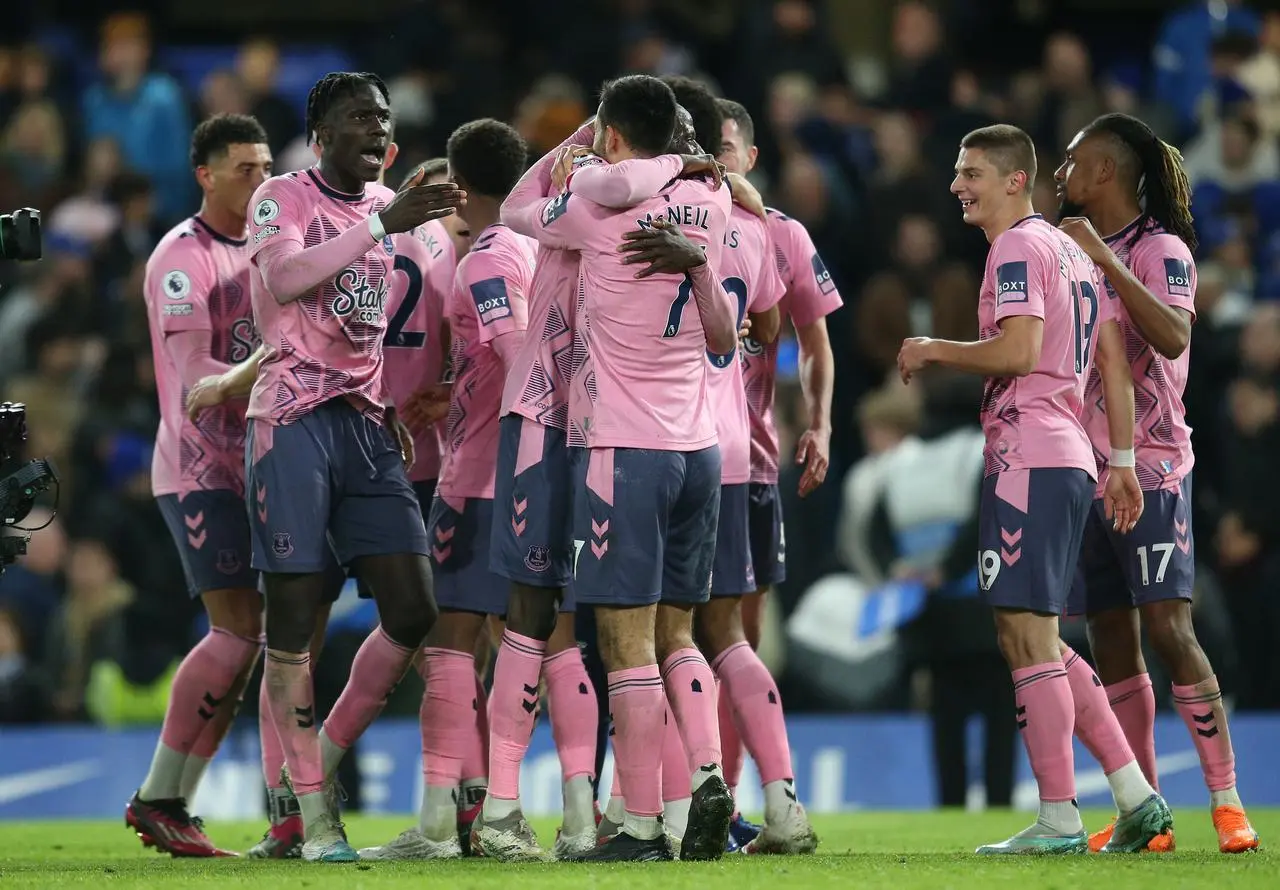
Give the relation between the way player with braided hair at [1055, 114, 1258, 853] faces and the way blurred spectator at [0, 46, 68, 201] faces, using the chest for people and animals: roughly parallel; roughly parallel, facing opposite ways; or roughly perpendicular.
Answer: roughly perpendicular

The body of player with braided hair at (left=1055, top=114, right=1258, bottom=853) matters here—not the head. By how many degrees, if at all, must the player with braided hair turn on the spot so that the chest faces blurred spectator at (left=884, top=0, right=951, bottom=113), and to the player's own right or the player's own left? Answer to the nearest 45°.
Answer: approximately 135° to the player's own right

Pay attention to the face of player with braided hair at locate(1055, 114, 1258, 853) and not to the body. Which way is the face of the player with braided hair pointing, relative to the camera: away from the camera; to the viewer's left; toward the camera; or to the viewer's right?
to the viewer's left

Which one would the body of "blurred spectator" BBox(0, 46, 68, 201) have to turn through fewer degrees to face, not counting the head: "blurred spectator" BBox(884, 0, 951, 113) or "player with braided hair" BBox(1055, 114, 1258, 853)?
the player with braided hair

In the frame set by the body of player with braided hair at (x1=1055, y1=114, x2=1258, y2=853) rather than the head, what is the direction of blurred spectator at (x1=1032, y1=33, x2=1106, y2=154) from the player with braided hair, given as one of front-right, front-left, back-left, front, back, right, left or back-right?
back-right

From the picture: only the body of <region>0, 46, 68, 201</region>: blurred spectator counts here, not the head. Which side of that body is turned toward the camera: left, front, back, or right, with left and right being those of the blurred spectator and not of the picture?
front

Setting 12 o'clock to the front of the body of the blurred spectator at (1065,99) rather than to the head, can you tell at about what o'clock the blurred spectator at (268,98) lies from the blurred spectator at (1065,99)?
the blurred spectator at (268,98) is roughly at 3 o'clock from the blurred spectator at (1065,99).

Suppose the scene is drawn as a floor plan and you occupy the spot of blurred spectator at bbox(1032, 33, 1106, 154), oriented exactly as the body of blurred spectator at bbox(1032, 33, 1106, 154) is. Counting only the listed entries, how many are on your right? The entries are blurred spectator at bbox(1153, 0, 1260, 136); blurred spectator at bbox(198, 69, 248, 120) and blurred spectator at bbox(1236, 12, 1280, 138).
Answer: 1

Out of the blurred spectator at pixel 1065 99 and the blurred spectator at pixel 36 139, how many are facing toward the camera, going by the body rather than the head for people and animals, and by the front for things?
2

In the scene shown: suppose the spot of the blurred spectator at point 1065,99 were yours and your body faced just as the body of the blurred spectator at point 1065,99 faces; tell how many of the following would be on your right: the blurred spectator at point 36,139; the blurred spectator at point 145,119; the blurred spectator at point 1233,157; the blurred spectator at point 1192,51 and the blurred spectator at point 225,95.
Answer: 3

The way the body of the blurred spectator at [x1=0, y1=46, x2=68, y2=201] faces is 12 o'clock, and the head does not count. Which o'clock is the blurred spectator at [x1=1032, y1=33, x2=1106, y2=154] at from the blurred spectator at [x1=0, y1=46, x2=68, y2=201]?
the blurred spectator at [x1=1032, y1=33, x2=1106, y2=154] is roughly at 10 o'clock from the blurred spectator at [x1=0, y1=46, x2=68, y2=201].

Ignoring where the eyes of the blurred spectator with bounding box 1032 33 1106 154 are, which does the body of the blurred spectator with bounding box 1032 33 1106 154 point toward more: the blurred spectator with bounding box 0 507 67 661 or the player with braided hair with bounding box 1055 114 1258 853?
the player with braided hair

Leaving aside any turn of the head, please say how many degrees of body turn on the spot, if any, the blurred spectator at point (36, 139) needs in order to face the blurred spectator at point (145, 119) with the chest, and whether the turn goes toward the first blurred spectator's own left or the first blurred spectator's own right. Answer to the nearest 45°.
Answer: approximately 45° to the first blurred spectator's own left

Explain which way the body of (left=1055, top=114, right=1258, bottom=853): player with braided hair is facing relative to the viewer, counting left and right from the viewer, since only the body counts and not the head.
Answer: facing the viewer and to the left of the viewer

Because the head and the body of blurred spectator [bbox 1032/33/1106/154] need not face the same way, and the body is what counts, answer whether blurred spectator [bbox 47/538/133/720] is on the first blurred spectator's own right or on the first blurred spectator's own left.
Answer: on the first blurred spectator's own right

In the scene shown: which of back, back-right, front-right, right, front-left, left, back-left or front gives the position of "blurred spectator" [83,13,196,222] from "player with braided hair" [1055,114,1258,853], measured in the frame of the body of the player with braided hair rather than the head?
right
